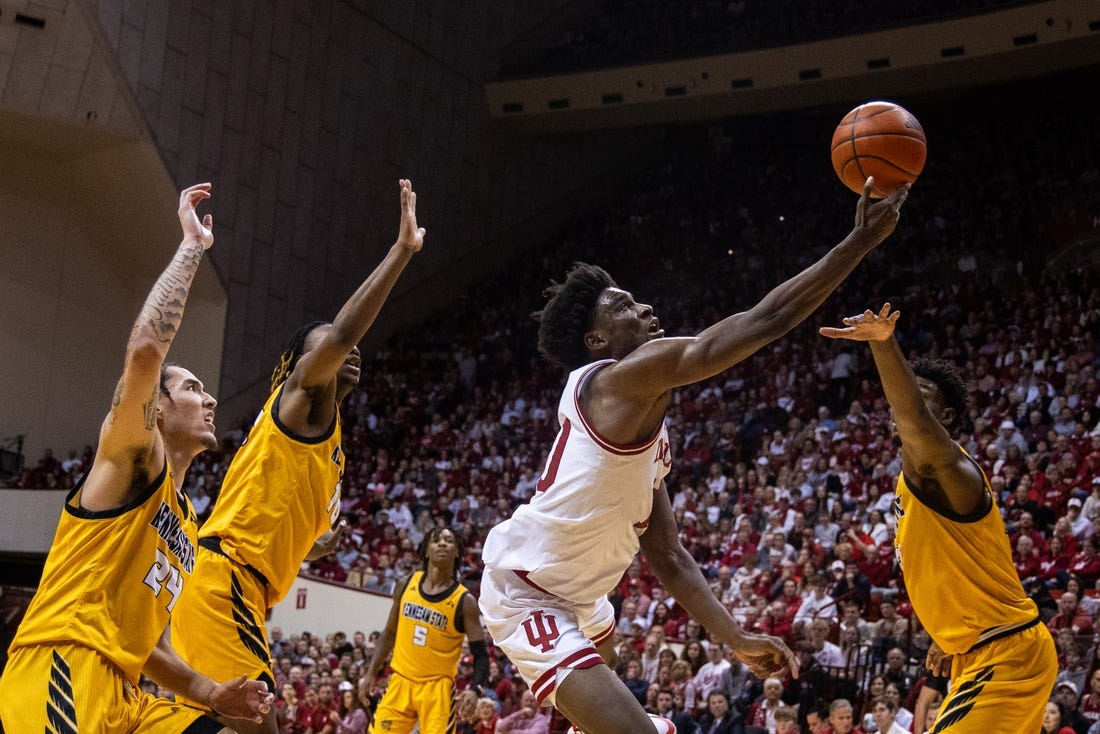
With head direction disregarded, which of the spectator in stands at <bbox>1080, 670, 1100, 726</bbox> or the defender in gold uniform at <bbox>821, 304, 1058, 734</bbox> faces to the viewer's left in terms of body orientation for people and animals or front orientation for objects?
the defender in gold uniform

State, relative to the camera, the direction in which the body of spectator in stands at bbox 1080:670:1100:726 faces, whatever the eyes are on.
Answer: toward the camera

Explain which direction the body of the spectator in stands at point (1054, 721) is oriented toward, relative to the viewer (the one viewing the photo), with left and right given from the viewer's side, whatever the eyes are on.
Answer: facing the viewer and to the left of the viewer

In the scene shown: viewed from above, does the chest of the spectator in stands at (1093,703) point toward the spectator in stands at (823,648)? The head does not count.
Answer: no

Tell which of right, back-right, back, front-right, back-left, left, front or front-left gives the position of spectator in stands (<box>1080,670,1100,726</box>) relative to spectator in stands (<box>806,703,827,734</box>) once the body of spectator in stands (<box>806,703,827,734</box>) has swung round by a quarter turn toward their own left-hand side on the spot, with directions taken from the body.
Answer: front-left

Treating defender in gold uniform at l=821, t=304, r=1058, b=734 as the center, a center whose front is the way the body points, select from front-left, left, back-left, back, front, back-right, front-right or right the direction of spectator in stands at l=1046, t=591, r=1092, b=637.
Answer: right

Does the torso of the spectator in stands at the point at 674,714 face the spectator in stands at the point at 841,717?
no

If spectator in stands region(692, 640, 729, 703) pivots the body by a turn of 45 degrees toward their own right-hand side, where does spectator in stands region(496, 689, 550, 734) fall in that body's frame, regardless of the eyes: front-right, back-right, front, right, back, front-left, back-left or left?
front

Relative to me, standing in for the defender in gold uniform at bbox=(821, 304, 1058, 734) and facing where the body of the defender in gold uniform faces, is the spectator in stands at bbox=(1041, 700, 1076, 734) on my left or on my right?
on my right

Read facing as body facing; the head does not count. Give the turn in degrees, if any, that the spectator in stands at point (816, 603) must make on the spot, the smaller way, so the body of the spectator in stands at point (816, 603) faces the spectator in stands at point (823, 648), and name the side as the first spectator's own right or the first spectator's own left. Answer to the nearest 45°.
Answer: approximately 45° to the first spectator's own left

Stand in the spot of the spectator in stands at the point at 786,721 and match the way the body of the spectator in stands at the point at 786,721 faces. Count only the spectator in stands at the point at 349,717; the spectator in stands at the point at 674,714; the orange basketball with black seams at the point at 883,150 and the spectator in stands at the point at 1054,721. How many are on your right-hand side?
2

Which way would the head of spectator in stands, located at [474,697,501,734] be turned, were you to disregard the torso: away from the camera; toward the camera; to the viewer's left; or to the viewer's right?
toward the camera

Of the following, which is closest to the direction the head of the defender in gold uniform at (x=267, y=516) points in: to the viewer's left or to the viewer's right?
to the viewer's right

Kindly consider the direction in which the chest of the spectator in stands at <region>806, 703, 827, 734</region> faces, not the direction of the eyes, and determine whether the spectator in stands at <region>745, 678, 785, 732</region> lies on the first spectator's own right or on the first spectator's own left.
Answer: on the first spectator's own right

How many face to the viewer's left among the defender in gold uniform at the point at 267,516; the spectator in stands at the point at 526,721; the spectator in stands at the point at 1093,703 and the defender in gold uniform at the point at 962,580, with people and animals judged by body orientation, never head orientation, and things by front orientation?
1

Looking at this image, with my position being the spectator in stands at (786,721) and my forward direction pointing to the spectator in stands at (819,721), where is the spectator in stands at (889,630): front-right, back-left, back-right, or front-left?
front-left

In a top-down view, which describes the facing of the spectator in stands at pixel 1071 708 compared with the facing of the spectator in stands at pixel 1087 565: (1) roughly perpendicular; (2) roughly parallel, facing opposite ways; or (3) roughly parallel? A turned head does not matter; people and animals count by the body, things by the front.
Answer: roughly parallel

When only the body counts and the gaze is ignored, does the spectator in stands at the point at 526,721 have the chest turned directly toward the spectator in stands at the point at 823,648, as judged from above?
no

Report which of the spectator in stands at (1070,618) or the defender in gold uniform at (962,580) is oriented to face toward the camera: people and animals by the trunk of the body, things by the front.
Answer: the spectator in stands

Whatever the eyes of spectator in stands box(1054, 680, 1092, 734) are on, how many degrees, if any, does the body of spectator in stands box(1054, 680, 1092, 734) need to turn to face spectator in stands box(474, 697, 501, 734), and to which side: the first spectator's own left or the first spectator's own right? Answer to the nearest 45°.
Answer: approximately 45° to the first spectator's own right
